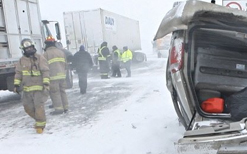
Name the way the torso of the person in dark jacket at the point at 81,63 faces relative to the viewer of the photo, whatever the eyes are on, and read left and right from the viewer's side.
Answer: facing away from the viewer

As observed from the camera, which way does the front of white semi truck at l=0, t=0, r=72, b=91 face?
facing away from the viewer and to the right of the viewer

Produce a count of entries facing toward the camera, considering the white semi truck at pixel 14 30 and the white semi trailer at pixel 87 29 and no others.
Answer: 0

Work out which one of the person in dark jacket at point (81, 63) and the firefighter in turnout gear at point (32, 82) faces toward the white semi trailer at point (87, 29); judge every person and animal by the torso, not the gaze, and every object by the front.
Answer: the person in dark jacket

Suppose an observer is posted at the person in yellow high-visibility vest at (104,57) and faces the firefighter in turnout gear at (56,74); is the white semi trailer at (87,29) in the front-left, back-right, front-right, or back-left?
back-right

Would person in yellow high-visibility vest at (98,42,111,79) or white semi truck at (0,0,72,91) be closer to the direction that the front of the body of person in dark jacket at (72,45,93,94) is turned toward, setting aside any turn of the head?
the person in yellow high-visibility vest

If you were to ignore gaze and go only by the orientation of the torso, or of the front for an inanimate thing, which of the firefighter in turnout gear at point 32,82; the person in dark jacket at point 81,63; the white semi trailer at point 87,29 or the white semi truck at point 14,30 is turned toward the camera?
the firefighter in turnout gear

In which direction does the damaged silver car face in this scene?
away from the camera

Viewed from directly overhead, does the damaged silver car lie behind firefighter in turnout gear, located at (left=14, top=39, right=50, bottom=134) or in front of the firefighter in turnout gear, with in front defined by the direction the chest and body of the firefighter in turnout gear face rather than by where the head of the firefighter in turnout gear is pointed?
in front

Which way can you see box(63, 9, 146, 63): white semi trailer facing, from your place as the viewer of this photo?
facing away from the viewer and to the right of the viewer
